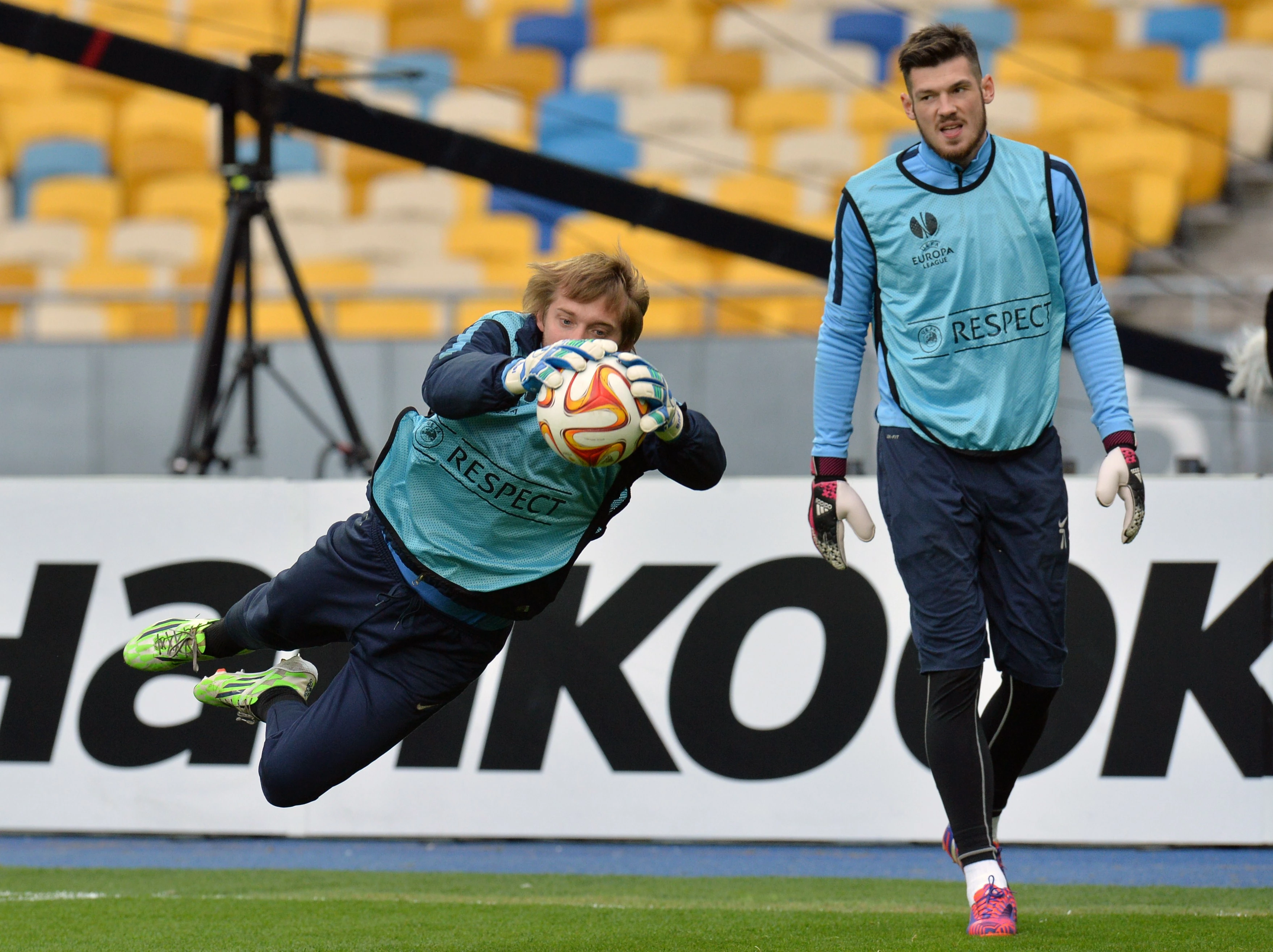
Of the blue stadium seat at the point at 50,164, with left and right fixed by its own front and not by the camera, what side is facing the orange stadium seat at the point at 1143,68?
left

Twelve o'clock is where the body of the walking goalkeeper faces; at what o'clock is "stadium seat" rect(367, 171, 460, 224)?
The stadium seat is roughly at 5 o'clock from the walking goalkeeper.

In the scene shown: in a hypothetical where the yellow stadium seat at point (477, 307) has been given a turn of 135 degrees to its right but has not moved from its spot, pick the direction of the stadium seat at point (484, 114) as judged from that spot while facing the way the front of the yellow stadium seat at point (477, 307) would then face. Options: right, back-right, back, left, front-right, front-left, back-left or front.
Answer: front-right

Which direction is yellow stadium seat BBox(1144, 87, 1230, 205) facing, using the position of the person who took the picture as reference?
facing the viewer and to the left of the viewer

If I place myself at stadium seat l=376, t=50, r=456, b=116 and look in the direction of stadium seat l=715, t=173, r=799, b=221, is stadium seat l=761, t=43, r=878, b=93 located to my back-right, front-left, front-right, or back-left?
front-left

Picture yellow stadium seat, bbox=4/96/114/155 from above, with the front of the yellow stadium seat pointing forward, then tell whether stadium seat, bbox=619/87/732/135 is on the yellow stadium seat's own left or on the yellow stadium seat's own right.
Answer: on the yellow stadium seat's own left

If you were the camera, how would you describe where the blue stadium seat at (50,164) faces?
facing the viewer

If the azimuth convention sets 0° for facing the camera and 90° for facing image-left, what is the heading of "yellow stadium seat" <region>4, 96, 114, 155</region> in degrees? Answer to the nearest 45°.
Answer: approximately 0°

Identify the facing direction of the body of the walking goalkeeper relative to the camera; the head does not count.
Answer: toward the camera

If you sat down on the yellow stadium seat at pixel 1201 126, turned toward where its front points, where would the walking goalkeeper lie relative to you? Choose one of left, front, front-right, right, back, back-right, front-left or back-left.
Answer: front-left

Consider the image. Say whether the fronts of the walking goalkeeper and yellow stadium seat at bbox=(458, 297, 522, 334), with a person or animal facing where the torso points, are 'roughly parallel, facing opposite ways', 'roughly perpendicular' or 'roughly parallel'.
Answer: roughly parallel
